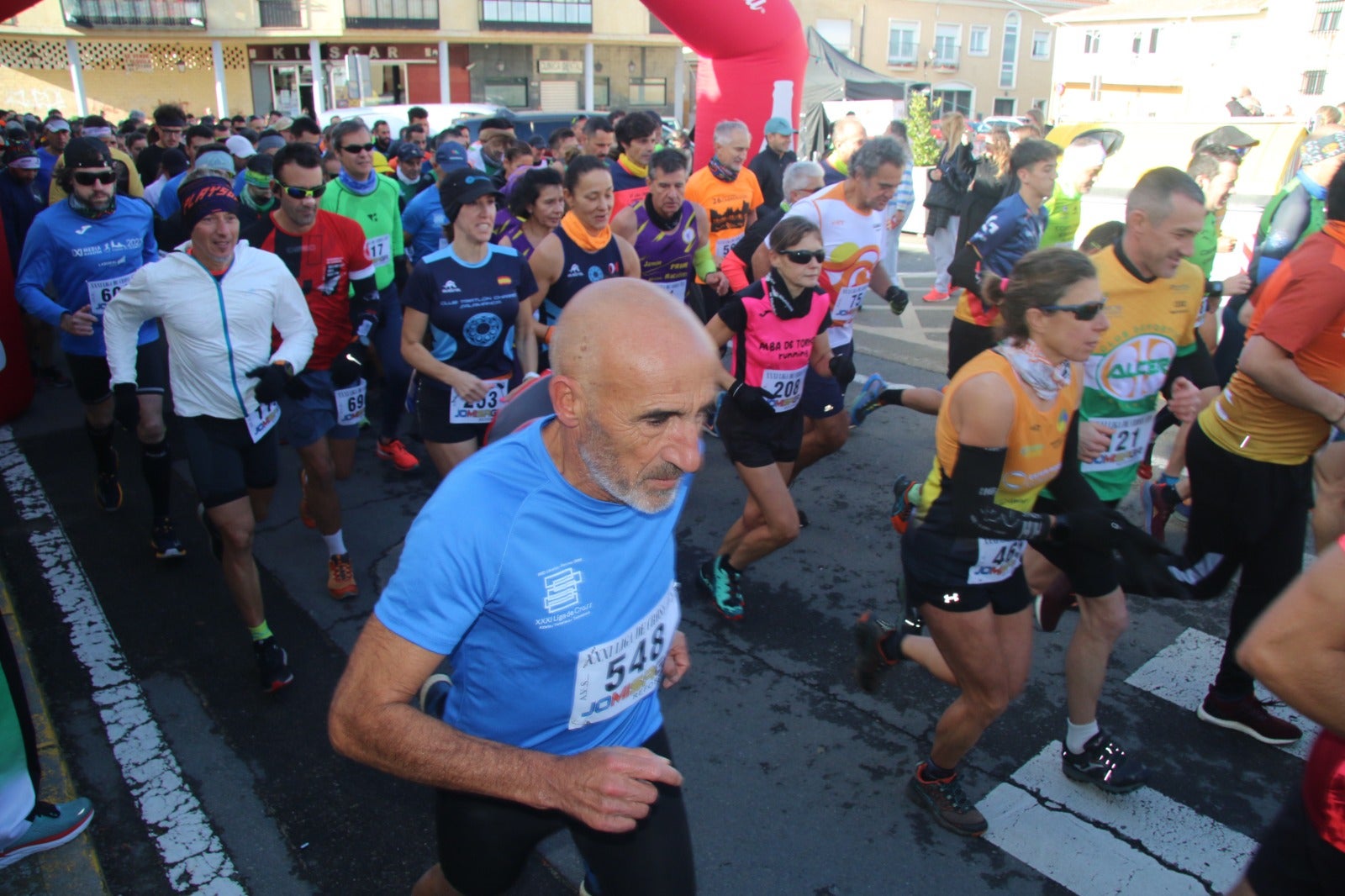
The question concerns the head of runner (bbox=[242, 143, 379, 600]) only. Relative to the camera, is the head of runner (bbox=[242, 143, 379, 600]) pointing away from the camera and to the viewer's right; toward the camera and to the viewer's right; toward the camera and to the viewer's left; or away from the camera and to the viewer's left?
toward the camera and to the viewer's right

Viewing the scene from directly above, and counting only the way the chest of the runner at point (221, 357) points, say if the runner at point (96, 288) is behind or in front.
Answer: behind

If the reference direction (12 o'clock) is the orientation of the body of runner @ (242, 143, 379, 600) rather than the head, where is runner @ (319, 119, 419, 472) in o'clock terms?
runner @ (319, 119, 419, 472) is roughly at 8 o'clock from runner @ (242, 143, 379, 600).

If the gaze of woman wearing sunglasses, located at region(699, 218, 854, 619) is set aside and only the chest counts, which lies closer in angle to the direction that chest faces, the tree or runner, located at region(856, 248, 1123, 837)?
the runner

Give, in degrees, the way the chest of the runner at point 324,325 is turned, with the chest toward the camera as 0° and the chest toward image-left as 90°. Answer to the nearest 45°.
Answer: approximately 315°

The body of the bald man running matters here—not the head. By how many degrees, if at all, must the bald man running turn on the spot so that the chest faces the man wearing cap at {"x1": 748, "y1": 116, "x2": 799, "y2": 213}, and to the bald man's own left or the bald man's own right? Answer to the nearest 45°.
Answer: approximately 135° to the bald man's own left

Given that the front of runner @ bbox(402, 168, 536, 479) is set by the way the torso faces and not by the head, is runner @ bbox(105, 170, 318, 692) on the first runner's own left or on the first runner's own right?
on the first runner's own right

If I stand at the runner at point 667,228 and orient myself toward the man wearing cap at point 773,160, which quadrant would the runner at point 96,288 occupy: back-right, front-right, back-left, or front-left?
back-left

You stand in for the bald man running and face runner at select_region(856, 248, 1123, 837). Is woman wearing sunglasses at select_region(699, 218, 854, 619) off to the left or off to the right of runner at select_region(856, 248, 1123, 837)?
left

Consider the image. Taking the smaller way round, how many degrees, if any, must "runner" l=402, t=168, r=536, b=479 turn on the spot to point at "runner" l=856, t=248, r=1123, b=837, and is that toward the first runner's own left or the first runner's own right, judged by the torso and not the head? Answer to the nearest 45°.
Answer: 0° — they already face them
